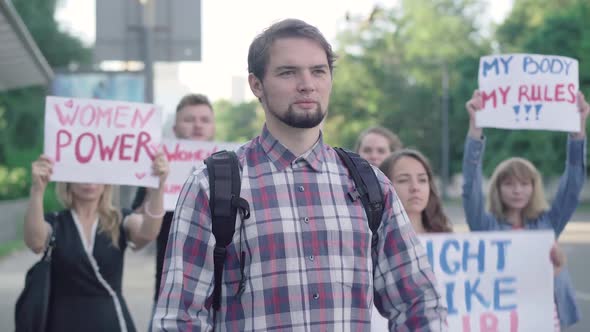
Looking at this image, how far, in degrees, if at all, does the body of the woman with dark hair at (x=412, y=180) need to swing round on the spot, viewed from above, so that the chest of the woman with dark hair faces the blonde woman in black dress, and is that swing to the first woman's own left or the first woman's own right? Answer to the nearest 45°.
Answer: approximately 90° to the first woman's own right

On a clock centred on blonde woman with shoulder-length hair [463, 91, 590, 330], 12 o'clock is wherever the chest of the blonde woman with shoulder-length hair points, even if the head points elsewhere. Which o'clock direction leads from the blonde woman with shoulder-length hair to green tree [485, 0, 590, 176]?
The green tree is roughly at 6 o'clock from the blonde woman with shoulder-length hair.

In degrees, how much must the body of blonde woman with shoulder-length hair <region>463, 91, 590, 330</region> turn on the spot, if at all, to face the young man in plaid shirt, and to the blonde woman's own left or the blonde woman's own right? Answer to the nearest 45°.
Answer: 0° — they already face them

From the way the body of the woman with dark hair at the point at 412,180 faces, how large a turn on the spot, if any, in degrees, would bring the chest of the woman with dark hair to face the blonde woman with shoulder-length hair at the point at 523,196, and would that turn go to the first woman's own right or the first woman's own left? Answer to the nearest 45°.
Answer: approximately 135° to the first woman's own left

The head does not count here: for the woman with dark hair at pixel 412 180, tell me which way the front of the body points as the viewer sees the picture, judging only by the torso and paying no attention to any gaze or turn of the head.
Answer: toward the camera

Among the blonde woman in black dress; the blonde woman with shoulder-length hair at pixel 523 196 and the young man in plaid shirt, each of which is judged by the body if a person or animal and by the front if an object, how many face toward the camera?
3

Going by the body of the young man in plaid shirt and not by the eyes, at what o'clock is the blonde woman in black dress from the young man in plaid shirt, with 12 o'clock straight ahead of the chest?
The blonde woman in black dress is roughly at 5 o'clock from the young man in plaid shirt.

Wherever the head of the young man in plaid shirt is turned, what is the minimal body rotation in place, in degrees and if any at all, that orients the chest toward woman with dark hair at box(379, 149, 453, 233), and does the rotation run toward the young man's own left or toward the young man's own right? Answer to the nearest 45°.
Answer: approximately 180°

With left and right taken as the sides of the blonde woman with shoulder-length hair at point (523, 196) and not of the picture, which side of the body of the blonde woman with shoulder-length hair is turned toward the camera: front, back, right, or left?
front

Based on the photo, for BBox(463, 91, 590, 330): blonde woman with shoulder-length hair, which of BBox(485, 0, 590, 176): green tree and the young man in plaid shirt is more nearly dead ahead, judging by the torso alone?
the young man in plaid shirt
